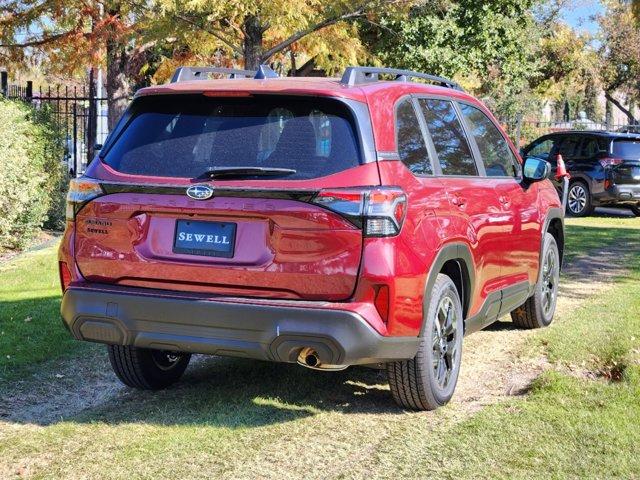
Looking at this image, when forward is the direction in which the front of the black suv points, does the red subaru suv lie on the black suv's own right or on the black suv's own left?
on the black suv's own left

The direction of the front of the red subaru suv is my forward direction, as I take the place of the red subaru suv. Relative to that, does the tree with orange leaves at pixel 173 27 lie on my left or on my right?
on my left

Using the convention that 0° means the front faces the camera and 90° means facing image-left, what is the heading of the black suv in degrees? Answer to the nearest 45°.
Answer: approximately 135°

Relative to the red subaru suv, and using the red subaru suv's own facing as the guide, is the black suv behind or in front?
in front

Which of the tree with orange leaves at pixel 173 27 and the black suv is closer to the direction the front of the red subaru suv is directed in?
the black suv

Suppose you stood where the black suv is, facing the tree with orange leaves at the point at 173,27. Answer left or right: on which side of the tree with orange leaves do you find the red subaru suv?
left

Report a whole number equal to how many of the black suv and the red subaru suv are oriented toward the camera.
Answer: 0

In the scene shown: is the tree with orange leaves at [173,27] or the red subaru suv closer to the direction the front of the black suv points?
the tree with orange leaves

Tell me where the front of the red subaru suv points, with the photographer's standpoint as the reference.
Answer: facing away from the viewer and to the right of the viewer

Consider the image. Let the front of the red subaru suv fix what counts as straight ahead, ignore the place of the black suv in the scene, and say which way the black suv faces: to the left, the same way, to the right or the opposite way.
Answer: to the left
